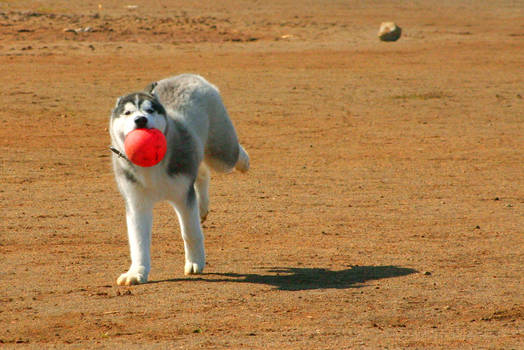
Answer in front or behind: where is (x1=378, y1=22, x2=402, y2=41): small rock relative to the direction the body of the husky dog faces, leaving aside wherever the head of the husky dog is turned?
behind

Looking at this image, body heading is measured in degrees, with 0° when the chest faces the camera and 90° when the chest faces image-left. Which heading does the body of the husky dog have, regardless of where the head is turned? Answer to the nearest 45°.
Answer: approximately 45°
